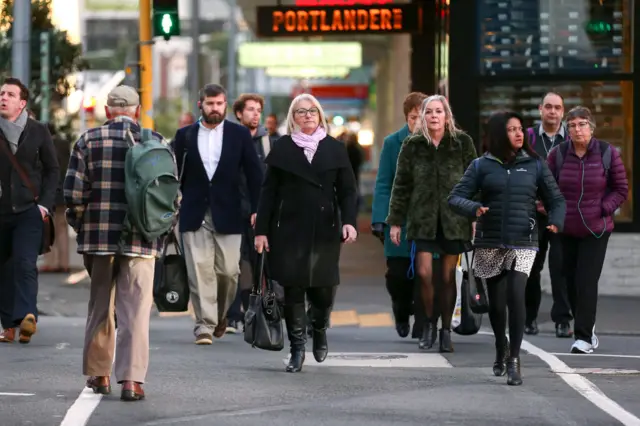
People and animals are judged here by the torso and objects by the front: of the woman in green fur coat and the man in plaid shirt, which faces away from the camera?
the man in plaid shirt

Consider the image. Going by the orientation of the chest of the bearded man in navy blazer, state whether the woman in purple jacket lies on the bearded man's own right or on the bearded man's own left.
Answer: on the bearded man's own left

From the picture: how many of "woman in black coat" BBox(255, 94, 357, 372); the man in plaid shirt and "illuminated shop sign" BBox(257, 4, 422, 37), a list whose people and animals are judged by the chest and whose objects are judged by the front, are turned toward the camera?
2

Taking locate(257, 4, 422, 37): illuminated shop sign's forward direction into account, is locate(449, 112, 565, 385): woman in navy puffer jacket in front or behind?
in front

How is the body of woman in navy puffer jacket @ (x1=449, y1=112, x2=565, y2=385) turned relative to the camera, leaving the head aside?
toward the camera

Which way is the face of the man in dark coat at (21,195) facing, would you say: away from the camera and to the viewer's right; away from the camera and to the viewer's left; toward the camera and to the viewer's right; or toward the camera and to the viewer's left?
toward the camera and to the viewer's left

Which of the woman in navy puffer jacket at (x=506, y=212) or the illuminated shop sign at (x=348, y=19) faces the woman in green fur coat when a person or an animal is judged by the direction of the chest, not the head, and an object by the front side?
the illuminated shop sign

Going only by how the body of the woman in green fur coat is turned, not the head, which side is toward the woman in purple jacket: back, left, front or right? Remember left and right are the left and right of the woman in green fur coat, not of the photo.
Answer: left

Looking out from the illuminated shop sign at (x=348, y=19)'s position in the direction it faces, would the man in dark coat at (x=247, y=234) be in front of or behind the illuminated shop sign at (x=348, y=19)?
in front

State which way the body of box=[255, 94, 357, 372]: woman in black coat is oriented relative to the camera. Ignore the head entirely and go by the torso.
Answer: toward the camera

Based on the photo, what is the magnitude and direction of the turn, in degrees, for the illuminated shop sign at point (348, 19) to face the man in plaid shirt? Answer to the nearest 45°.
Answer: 0° — it already faces them

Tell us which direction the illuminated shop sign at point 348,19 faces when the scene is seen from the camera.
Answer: facing the viewer

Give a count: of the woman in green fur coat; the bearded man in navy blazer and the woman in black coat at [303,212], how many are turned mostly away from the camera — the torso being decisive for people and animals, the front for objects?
0
